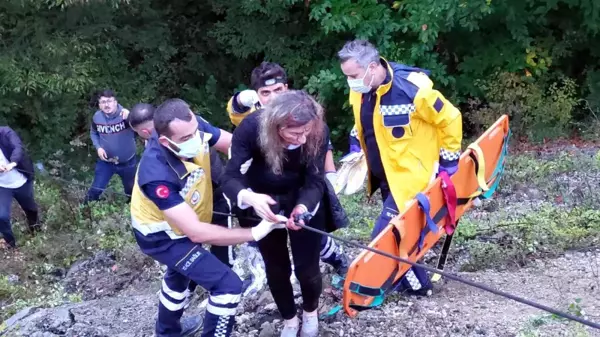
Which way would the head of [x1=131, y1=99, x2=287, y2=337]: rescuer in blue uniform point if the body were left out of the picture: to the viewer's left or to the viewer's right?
to the viewer's right

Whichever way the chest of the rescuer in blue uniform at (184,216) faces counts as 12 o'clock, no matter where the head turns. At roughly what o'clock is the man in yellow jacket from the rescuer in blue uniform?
The man in yellow jacket is roughly at 10 o'clock from the rescuer in blue uniform.

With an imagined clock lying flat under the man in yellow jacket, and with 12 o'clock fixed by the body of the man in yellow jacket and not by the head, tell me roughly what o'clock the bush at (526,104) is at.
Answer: The bush is roughly at 5 o'clock from the man in yellow jacket.

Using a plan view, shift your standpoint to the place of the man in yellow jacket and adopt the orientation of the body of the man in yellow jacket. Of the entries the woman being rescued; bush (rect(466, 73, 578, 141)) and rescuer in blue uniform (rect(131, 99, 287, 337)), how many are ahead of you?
2

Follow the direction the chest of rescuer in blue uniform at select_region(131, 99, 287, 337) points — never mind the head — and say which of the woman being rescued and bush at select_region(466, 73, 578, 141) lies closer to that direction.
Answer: the woman being rescued

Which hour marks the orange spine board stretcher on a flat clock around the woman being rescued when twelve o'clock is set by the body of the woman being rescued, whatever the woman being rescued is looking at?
The orange spine board stretcher is roughly at 8 o'clock from the woman being rescued.

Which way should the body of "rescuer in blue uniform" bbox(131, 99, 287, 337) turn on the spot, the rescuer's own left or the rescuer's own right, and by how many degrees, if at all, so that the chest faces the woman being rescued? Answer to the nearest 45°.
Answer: approximately 45° to the rescuer's own left

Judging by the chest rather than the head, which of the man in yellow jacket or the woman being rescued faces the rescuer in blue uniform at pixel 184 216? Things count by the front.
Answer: the man in yellow jacket

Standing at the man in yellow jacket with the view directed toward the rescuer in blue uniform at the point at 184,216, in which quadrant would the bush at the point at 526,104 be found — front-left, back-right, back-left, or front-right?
back-right

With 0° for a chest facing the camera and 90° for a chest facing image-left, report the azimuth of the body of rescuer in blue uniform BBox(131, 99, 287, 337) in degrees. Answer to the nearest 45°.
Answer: approximately 315°

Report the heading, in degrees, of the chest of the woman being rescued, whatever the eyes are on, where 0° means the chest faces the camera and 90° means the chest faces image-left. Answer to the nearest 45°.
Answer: approximately 0°

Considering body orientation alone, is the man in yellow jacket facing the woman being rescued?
yes
